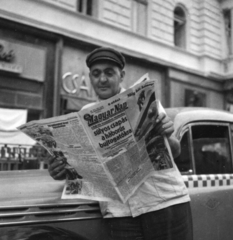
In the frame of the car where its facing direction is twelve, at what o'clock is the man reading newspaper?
The man reading newspaper is roughly at 10 o'clock from the car.

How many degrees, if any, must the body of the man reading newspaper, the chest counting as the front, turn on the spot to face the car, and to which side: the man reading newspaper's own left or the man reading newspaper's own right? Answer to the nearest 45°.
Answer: approximately 180°

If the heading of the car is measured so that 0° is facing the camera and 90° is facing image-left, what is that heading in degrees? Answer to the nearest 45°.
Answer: approximately 90°

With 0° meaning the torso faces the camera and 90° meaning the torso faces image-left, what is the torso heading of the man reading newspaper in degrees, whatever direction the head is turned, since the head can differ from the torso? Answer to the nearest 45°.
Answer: approximately 45°
